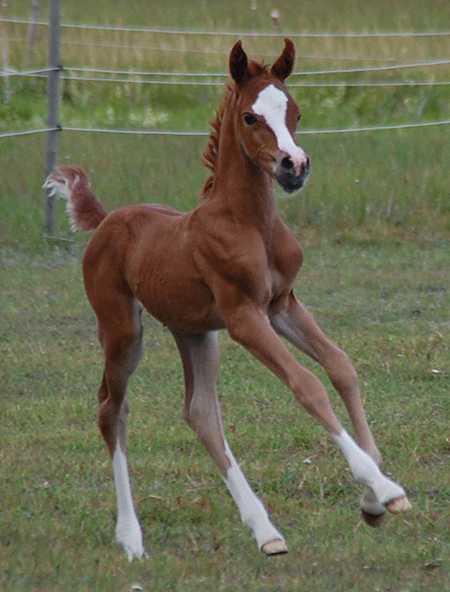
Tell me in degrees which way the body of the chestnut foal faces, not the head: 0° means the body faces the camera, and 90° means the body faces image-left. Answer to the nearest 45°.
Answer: approximately 315°

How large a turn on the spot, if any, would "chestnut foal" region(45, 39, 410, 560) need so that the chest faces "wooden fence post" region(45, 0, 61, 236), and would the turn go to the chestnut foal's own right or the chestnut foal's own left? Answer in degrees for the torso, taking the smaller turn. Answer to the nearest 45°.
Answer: approximately 135° to the chestnut foal's own left
